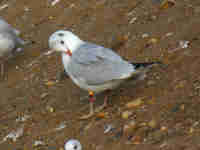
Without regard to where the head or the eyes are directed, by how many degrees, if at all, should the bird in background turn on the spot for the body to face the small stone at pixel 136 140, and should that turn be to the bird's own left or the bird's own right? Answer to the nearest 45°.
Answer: approximately 90° to the bird's own left

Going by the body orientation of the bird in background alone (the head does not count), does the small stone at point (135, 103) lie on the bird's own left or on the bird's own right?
on the bird's own left

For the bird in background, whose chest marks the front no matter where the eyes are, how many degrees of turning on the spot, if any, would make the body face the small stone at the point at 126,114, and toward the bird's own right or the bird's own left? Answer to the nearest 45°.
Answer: approximately 90° to the bird's own left

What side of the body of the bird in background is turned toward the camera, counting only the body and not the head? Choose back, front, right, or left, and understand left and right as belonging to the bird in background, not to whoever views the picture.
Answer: left

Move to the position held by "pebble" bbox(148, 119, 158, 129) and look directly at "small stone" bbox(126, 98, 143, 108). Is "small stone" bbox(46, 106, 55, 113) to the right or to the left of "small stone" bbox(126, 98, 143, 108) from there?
left

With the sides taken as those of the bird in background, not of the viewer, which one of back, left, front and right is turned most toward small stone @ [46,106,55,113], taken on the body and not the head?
left

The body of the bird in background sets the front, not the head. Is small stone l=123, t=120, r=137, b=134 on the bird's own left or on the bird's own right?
on the bird's own left
